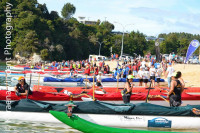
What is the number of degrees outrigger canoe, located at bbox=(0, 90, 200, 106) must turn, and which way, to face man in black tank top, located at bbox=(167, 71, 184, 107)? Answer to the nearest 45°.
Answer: approximately 135° to its left

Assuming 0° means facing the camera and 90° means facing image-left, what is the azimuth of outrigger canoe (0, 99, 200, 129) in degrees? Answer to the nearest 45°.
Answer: approximately 90°

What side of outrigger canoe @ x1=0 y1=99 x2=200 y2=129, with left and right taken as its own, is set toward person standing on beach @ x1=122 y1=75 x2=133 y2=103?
right

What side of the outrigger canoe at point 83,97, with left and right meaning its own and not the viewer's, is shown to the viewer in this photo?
left

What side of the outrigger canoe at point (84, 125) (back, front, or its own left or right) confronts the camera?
left

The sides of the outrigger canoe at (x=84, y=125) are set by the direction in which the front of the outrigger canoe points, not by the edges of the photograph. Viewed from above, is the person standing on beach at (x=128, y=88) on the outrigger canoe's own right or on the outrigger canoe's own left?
on the outrigger canoe's own right

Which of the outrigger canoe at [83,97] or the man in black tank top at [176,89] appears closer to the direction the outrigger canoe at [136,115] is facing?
the outrigger canoe
